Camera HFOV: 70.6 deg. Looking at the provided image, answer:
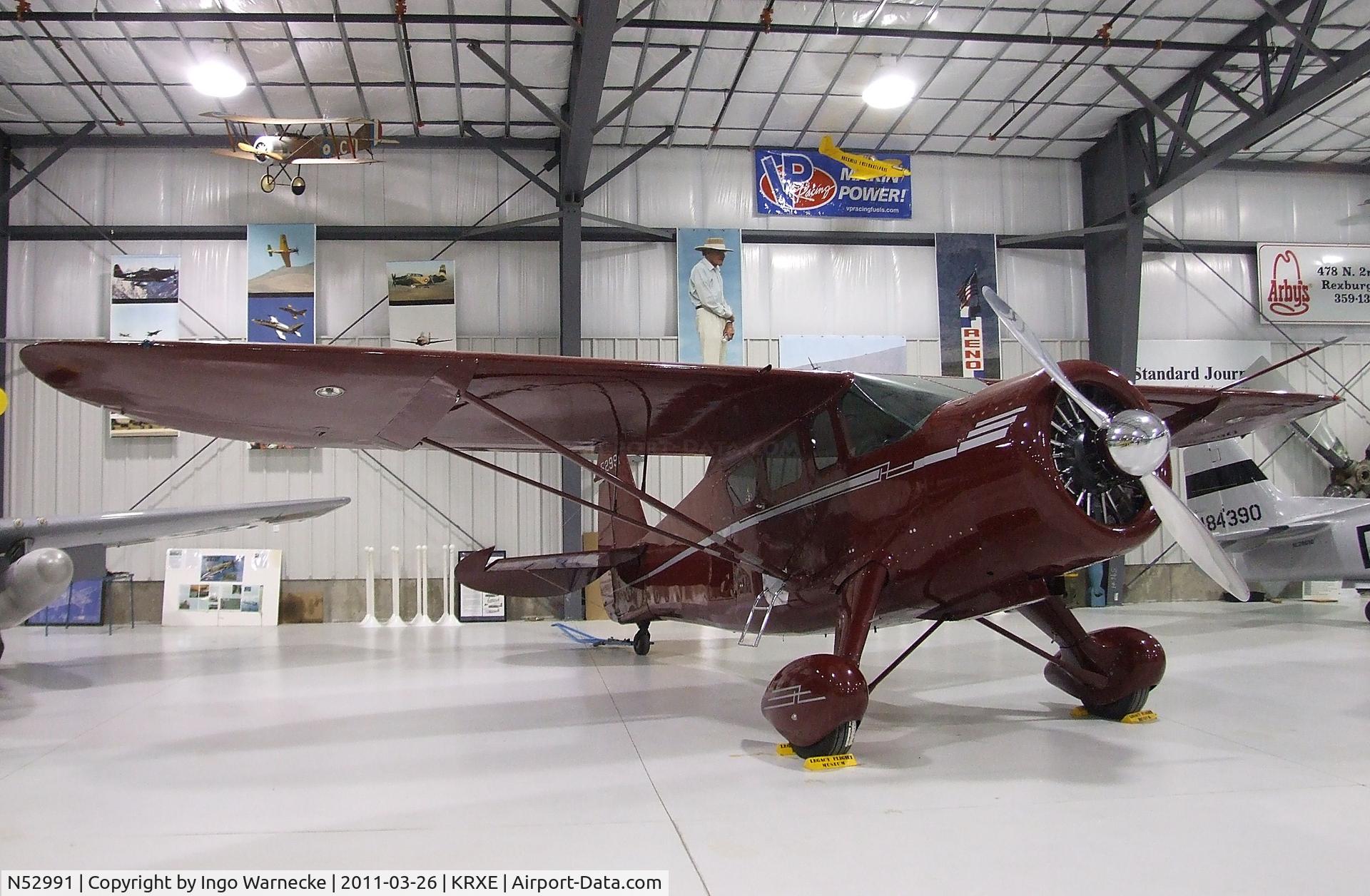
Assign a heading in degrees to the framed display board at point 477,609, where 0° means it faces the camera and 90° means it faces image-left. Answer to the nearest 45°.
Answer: approximately 0°

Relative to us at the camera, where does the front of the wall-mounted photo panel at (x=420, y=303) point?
facing the viewer

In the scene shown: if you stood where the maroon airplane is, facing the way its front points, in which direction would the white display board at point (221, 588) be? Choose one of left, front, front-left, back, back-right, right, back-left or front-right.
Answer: back

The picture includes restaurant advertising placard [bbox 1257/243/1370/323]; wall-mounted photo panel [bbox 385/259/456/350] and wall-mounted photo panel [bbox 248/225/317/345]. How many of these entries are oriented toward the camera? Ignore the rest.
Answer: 3

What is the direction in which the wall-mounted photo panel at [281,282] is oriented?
toward the camera

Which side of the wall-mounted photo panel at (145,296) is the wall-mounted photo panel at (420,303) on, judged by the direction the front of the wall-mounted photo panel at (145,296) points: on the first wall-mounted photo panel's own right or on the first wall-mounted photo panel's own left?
on the first wall-mounted photo panel's own left

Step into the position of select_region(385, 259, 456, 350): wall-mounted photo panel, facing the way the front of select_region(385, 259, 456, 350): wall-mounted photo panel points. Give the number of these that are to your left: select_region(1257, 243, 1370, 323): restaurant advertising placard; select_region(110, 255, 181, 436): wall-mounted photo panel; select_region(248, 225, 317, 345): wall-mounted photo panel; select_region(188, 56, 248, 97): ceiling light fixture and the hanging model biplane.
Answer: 1

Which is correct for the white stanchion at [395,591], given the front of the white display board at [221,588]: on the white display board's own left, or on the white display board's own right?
on the white display board's own left

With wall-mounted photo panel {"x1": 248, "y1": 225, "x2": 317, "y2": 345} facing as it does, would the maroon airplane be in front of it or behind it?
in front

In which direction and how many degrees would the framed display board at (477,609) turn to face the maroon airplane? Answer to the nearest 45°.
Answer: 0° — it already faces it

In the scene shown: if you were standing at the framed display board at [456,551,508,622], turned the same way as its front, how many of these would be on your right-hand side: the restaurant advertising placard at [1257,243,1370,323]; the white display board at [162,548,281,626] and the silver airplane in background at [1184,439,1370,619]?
1

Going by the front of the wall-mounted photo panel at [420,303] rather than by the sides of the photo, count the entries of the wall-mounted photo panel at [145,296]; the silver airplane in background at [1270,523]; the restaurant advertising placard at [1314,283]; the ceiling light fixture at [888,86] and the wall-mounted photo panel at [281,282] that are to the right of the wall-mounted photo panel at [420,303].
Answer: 2

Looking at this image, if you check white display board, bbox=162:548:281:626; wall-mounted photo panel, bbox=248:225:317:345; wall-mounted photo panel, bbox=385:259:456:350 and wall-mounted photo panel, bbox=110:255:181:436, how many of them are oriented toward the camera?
4
